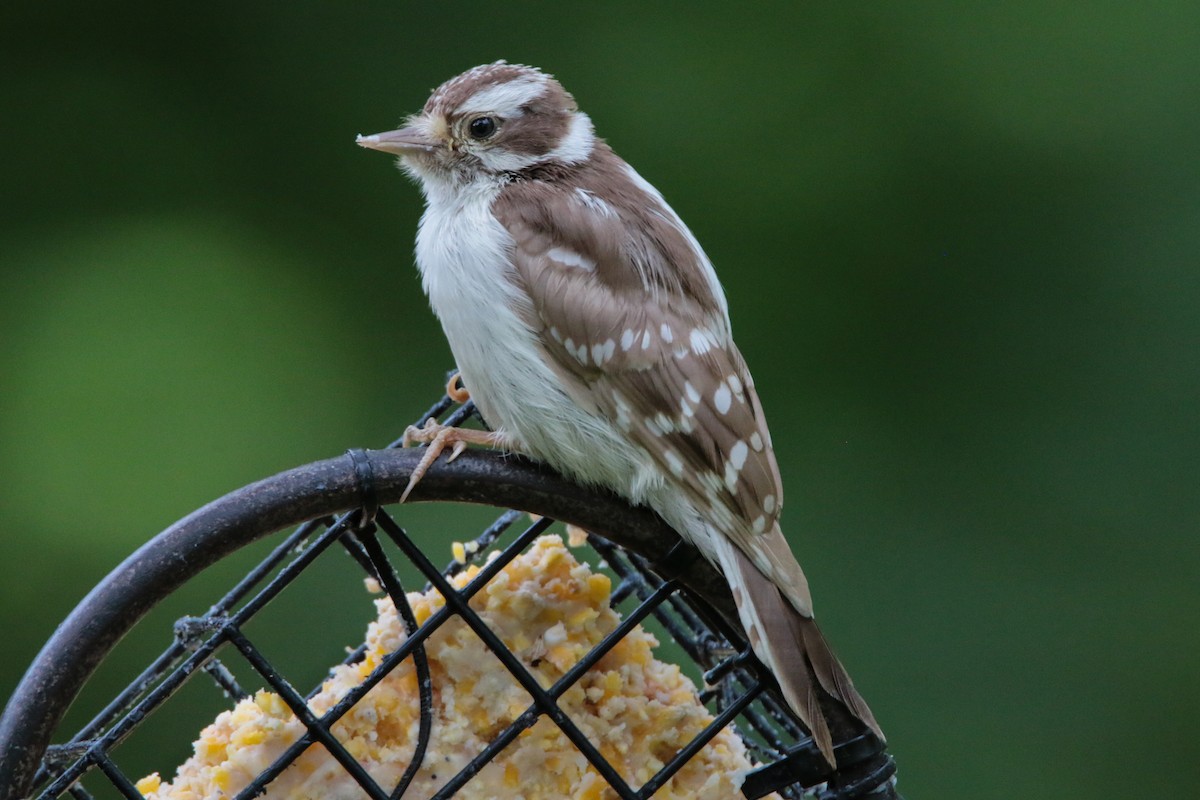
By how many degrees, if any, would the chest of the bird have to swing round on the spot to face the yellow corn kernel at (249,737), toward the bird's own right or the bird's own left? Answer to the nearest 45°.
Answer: approximately 45° to the bird's own left

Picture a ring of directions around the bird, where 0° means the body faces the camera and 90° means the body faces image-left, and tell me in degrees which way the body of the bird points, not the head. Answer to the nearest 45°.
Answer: approximately 90°

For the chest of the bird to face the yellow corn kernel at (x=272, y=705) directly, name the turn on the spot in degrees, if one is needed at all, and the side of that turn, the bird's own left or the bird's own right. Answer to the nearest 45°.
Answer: approximately 45° to the bird's own left
